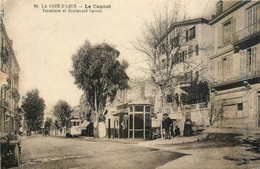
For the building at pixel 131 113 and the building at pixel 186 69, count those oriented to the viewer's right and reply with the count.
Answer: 0

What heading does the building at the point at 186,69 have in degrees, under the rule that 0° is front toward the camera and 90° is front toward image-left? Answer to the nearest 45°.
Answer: approximately 45°

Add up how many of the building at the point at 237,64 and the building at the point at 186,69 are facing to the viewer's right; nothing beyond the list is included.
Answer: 0

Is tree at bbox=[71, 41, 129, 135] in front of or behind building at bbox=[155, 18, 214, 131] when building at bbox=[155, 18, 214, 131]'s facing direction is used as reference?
in front

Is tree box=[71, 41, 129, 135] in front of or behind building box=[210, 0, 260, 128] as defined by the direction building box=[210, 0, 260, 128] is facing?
in front
